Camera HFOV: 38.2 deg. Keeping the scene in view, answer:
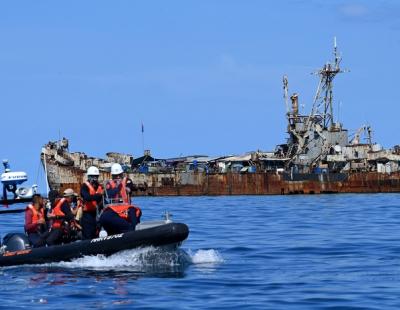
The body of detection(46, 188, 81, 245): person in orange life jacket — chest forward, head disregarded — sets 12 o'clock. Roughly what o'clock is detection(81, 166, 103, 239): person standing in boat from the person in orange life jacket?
The person standing in boat is roughly at 1 o'clock from the person in orange life jacket.

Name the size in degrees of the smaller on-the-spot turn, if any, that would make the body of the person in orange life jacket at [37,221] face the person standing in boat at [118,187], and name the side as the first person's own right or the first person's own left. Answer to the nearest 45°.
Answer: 0° — they already face them

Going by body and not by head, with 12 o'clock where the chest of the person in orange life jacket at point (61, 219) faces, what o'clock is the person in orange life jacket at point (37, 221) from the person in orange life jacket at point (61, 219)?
the person in orange life jacket at point (37, 221) is roughly at 7 o'clock from the person in orange life jacket at point (61, 219).

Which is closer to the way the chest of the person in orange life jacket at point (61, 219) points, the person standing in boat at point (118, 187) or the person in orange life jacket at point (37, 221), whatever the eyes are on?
the person standing in boat

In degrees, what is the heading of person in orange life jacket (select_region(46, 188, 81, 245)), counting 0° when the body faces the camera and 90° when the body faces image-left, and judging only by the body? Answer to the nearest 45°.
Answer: approximately 270°

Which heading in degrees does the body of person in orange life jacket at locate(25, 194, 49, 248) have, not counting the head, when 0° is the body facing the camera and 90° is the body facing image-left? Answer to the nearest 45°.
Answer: approximately 315°

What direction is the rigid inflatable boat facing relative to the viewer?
to the viewer's right
